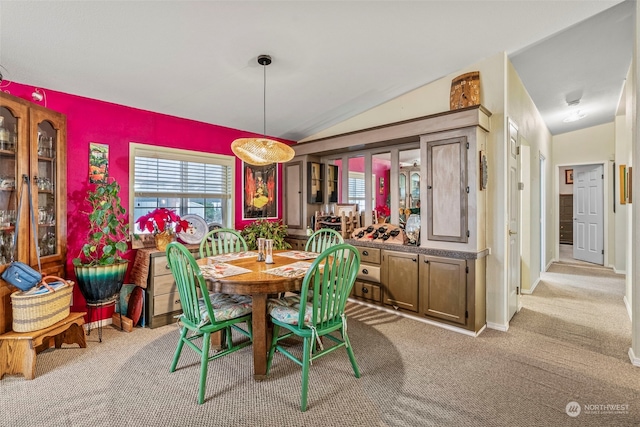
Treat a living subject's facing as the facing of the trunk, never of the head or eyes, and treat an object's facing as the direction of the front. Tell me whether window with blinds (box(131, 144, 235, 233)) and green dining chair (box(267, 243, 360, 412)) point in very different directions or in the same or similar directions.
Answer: very different directions

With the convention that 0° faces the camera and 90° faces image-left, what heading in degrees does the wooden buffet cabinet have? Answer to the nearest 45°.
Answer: approximately 45°

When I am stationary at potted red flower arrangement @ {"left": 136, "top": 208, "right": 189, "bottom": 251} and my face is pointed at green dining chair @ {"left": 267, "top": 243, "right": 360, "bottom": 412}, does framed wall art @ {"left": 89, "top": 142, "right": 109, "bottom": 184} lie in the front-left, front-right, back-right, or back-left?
back-right

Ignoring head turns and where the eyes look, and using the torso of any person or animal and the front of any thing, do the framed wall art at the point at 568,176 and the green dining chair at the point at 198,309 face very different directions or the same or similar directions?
very different directions

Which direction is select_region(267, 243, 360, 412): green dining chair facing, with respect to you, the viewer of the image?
facing away from the viewer and to the left of the viewer

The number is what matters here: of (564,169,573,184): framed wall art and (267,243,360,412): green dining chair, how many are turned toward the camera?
1

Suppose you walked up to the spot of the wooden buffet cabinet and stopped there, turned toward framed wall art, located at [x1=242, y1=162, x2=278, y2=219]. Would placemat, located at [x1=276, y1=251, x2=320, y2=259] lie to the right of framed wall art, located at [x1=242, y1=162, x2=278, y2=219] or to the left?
left
